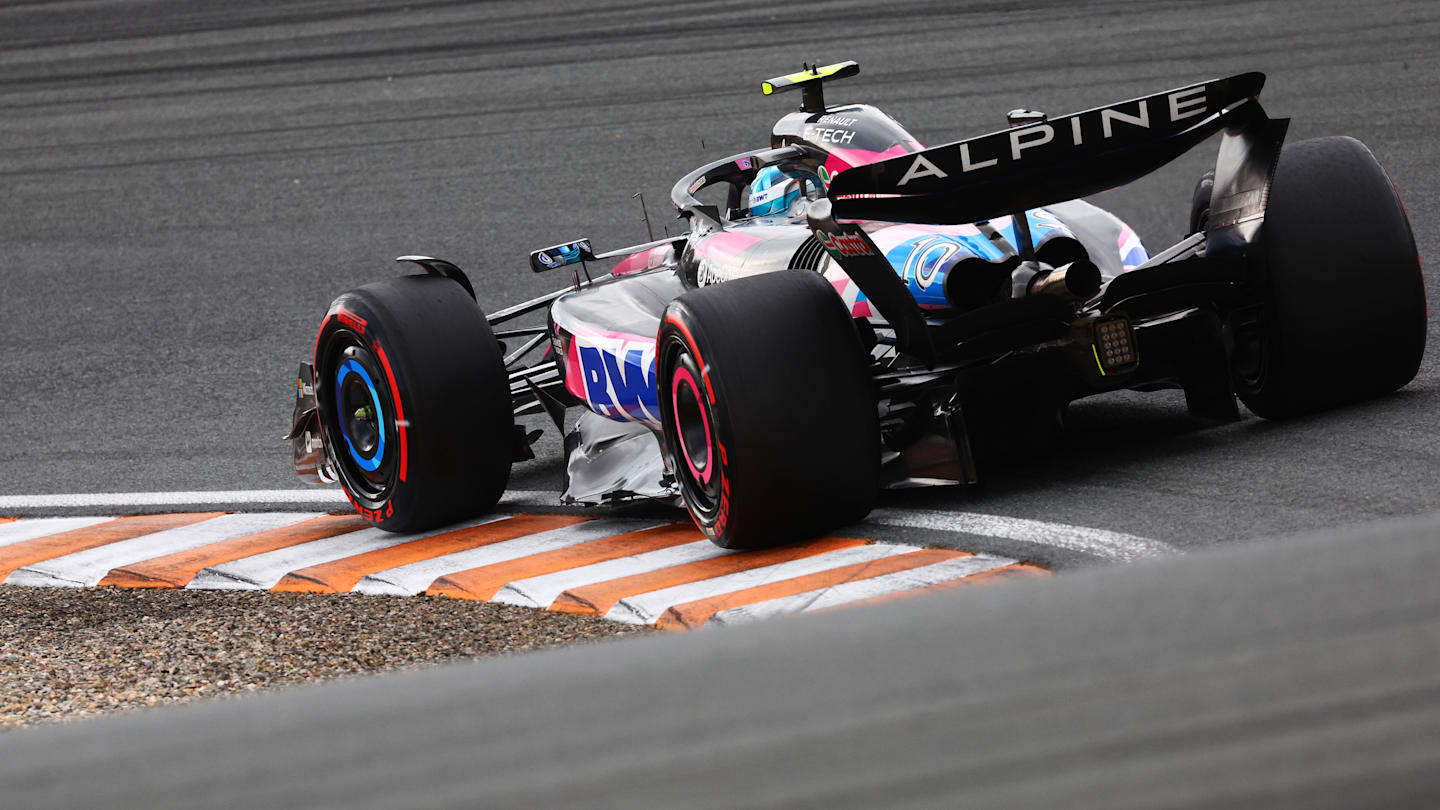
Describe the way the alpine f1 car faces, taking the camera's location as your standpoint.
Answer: facing away from the viewer and to the left of the viewer
